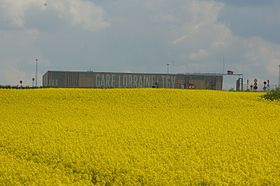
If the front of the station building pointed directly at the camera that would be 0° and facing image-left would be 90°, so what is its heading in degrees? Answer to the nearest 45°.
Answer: approximately 0°
